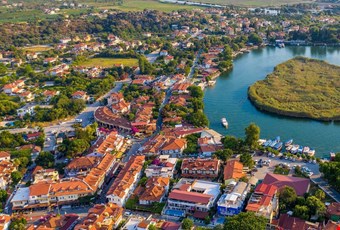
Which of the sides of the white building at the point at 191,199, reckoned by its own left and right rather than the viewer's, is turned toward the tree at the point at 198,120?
back

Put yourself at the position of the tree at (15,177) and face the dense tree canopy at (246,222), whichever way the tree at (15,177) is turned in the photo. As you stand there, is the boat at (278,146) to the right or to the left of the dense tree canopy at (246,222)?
left

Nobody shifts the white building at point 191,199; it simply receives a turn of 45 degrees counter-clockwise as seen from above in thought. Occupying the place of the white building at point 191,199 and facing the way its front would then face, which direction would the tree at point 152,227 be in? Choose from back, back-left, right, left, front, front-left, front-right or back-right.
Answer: right

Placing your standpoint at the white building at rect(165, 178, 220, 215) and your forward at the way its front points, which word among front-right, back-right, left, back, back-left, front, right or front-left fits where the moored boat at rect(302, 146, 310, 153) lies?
back-left

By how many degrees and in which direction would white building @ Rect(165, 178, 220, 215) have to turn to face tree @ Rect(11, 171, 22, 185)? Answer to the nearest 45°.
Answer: approximately 90° to its right

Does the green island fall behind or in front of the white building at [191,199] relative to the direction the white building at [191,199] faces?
behind

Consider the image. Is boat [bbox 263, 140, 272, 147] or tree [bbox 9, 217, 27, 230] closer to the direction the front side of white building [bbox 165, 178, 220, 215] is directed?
the tree

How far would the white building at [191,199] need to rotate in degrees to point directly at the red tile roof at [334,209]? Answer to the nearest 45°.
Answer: approximately 90° to its left

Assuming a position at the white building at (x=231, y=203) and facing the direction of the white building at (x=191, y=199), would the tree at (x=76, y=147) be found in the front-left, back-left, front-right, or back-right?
front-right

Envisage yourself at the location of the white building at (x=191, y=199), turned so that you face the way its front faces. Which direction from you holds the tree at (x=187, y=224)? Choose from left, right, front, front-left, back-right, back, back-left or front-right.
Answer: front

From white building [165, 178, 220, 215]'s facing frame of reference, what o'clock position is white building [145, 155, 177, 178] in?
white building [145, 155, 177, 178] is roughly at 5 o'clock from white building [165, 178, 220, 215].

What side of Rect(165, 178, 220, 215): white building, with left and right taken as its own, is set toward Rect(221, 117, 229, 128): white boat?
back

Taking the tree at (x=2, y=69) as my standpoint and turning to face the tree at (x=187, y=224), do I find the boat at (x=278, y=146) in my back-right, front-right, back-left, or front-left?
front-left

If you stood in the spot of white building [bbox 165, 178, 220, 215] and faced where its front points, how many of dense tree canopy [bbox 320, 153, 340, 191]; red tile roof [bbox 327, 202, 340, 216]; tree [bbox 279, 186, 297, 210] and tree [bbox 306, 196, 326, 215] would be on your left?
4

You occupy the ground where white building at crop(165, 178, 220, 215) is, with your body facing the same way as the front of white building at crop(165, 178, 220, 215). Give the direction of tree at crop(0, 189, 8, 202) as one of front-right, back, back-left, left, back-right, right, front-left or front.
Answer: right

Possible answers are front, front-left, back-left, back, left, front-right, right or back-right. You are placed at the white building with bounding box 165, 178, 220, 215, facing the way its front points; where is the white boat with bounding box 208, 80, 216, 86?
back

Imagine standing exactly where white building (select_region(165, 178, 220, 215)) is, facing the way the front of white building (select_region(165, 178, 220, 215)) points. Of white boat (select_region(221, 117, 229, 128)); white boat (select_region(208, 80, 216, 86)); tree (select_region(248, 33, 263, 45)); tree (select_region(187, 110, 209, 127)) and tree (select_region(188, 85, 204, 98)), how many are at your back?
5

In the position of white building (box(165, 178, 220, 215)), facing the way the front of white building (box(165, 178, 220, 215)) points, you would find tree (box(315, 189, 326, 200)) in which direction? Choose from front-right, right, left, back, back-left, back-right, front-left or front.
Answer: left

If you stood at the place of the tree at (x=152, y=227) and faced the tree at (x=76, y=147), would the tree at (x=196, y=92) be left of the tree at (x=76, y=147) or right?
right

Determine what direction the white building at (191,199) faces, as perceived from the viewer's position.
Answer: facing the viewer

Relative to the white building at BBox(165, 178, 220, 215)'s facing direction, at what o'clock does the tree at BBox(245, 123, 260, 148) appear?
The tree is roughly at 7 o'clock from the white building.

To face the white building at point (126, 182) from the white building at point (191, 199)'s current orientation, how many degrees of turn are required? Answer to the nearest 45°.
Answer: approximately 135° to its right
